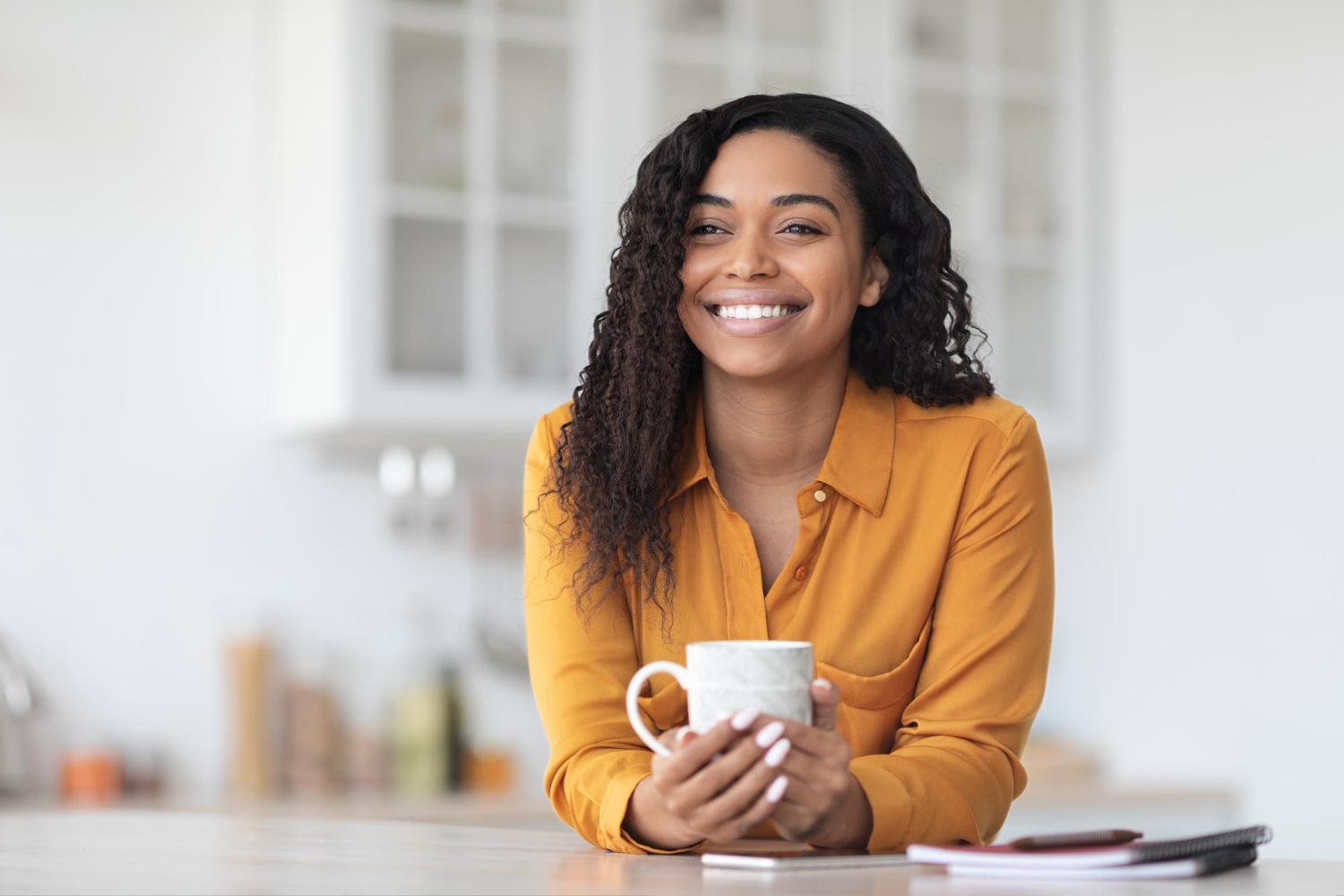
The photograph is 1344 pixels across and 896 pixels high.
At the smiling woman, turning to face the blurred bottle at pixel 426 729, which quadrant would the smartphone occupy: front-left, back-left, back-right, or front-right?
back-left

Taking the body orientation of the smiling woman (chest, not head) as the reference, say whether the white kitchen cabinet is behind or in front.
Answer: behind

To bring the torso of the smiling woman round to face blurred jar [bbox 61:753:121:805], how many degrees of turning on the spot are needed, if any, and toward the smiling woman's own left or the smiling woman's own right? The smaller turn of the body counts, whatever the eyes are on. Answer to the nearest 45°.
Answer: approximately 135° to the smiling woman's own right

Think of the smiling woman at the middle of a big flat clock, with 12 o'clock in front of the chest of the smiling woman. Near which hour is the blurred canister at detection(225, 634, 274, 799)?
The blurred canister is roughly at 5 o'clock from the smiling woman.

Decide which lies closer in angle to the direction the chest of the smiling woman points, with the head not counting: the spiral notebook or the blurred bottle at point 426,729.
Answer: the spiral notebook

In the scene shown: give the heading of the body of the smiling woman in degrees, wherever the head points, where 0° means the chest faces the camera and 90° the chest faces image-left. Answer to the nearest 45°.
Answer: approximately 0°
